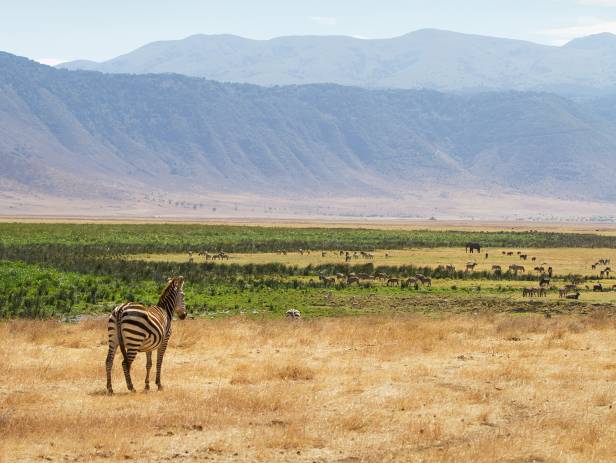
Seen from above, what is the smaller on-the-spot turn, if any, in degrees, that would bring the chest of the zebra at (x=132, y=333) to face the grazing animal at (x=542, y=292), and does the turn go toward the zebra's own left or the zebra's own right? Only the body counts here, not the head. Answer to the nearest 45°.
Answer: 0° — it already faces it

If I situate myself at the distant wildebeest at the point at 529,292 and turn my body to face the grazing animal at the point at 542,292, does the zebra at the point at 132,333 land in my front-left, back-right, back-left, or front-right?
back-right

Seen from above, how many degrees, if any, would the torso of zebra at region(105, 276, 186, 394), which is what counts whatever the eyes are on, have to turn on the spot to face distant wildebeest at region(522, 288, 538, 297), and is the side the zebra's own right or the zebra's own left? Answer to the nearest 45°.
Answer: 0° — it already faces it

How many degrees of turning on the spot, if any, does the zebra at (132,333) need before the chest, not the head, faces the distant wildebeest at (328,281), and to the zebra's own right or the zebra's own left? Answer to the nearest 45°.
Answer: approximately 45° to the zebra's own left

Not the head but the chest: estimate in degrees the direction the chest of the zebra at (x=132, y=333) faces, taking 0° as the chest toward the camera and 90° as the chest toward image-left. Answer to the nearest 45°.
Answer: approximately 225°
